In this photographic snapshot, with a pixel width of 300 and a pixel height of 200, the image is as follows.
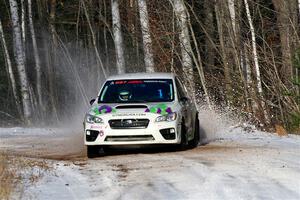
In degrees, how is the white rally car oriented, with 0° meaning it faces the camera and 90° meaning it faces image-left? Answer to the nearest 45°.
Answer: approximately 0°

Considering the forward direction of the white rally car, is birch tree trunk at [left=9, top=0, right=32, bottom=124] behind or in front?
behind

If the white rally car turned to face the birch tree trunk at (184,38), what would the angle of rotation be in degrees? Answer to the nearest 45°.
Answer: approximately 180°
